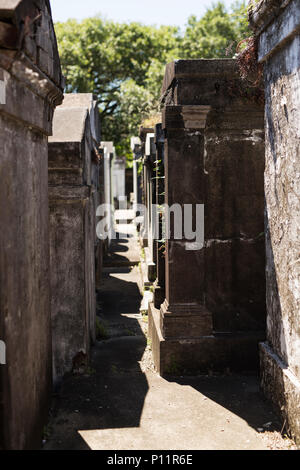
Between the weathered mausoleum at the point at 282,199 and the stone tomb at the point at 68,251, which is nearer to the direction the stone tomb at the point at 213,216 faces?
the stone tomb

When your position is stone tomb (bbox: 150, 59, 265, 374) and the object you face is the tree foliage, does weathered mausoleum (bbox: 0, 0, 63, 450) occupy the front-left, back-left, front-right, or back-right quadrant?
back-left

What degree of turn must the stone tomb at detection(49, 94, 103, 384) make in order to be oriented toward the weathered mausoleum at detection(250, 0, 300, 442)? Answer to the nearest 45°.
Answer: approximately 45° to its right

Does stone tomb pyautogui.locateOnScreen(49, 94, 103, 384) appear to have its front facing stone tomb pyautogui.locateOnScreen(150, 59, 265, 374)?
yes

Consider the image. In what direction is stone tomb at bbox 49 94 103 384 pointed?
to the viewer's right

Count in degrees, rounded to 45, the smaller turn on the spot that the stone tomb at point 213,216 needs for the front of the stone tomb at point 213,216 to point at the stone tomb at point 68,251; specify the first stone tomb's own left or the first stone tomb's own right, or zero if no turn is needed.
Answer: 0° — it already faces it

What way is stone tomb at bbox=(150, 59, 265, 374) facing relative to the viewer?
to the viewer's left

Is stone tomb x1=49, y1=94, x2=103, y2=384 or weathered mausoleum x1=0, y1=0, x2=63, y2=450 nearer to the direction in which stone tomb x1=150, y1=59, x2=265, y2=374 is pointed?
the stone tomb

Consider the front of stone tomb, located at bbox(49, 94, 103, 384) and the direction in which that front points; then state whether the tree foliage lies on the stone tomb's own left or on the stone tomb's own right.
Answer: on the stone tomb's own left

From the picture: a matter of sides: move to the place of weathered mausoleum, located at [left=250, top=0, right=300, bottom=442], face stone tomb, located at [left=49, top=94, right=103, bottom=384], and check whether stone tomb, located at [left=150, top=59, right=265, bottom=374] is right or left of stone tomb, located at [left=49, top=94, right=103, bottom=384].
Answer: right

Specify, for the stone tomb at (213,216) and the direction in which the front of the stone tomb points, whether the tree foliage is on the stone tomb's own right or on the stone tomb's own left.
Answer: on the stone tomb's own right

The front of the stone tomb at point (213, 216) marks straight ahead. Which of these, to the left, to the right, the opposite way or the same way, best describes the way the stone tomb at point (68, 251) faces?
the opposite way
